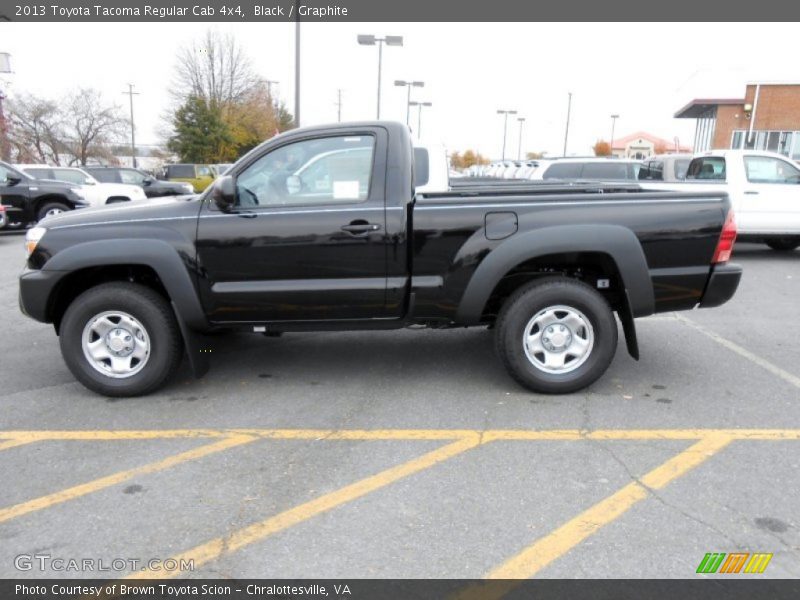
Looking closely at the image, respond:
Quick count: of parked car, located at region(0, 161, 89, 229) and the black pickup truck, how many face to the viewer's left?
1

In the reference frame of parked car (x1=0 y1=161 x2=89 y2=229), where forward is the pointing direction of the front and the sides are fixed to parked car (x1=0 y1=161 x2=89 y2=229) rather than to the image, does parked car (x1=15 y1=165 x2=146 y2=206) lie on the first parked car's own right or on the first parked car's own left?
on the first parked car's own left

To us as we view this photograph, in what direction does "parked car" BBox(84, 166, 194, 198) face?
facing to the right of the viewer

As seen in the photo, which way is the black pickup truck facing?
to the viewer's left

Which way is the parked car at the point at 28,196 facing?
to the viewer's right

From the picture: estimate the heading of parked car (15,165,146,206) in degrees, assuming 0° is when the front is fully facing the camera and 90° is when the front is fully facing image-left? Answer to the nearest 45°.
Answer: approximately 270°

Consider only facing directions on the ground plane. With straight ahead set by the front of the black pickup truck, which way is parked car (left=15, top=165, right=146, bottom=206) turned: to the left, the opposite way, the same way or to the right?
the opposite way

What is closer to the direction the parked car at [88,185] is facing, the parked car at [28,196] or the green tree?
the green tree

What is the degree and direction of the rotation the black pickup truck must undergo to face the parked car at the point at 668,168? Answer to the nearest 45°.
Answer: approximately 135° to its right

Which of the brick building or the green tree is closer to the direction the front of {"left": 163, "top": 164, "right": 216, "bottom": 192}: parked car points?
the brick building
